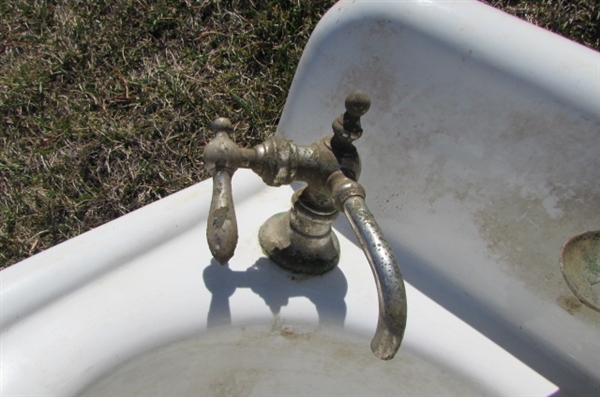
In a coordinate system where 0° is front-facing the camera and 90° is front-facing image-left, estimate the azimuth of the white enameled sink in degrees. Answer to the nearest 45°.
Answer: approximately 315°

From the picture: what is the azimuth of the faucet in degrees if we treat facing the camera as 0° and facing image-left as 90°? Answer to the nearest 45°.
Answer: approximately 315°
